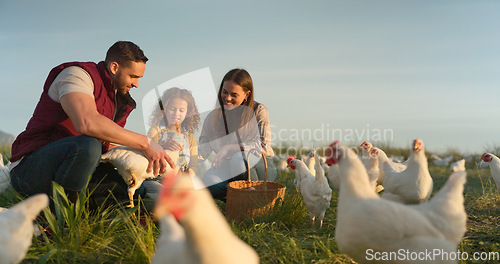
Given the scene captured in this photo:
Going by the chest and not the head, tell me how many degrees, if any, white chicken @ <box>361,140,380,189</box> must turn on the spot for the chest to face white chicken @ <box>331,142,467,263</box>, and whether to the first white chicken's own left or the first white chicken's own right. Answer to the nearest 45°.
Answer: approximately 45° to the first white chicken's own left

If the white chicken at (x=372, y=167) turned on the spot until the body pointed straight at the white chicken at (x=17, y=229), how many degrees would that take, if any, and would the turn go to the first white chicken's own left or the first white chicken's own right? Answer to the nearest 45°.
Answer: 0° — it already faces it

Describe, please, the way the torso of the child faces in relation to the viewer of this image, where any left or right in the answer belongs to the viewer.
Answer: facing the viewer

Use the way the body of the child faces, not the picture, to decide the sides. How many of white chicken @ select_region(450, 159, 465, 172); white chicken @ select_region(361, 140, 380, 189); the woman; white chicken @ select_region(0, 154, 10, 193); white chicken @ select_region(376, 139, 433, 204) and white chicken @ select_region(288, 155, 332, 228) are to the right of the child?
1

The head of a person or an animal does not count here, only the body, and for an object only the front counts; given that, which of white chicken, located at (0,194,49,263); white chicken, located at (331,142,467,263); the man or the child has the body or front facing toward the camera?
the child

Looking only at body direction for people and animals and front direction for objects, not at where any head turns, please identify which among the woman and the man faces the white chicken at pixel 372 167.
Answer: the man

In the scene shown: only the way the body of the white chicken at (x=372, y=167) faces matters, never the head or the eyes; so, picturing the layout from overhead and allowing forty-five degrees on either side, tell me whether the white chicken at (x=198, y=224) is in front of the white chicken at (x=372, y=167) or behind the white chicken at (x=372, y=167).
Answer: in front

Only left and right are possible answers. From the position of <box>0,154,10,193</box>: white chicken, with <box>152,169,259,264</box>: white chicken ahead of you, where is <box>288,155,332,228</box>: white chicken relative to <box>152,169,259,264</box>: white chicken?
left

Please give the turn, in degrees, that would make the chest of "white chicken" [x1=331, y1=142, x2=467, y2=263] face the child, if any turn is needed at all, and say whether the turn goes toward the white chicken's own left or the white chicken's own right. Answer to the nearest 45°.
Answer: approximately 45° to the white chicken's own right

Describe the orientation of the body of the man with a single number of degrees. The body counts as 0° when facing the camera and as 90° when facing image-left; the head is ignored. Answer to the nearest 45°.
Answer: approximately 270°

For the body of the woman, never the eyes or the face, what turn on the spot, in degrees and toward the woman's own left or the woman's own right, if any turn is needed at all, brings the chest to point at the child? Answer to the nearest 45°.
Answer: approximately 45° to the woman's own right

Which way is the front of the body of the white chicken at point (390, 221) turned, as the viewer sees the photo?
to the viewer's left

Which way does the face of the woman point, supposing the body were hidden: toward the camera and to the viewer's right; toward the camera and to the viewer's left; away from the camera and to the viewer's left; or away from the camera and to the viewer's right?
toward the camera and to the viewer's left

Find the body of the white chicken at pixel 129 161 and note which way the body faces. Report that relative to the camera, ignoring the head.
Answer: to the viewer's right
